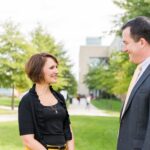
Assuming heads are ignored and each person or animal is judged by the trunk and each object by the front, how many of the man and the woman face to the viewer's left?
1

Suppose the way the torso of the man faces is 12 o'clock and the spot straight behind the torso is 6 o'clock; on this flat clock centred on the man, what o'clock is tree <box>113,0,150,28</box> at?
The tree is roughly at 3 o'clock from the man.

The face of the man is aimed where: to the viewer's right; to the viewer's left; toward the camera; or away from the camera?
to the viewer's left

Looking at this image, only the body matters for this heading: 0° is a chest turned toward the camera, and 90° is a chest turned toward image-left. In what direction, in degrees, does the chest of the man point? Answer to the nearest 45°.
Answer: approximately 90°

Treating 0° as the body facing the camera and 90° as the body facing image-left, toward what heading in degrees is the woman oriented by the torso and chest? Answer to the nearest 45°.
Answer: approximately 315°

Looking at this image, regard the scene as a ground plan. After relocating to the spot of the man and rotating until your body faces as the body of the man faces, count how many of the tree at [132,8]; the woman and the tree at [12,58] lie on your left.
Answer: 0

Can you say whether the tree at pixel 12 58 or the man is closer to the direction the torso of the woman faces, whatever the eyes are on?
the man

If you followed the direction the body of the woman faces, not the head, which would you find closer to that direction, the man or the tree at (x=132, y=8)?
the man

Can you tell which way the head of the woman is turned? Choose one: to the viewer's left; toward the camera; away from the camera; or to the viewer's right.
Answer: to the viewer's right

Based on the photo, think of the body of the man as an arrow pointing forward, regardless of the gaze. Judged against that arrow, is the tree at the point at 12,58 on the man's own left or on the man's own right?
on the man's own right

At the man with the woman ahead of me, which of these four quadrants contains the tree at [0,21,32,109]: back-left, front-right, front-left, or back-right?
front-right

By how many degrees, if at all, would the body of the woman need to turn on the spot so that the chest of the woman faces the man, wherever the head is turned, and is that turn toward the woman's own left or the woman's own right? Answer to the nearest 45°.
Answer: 0° — they already face them

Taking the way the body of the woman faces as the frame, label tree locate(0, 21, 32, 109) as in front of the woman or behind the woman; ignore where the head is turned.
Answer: behind

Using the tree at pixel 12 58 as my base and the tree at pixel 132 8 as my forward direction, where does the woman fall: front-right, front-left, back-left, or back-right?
front-right

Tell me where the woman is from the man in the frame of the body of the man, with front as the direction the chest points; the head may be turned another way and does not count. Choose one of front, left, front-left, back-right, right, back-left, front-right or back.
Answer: front-right

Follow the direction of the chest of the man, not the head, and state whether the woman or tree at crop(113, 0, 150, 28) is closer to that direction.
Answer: the woman
